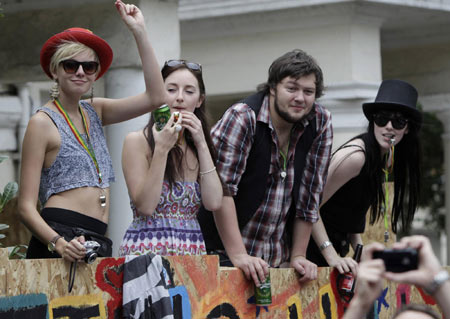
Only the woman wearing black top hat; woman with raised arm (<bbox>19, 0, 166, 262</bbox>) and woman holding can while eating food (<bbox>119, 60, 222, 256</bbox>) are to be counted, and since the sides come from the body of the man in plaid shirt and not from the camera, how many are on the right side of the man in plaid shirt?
2

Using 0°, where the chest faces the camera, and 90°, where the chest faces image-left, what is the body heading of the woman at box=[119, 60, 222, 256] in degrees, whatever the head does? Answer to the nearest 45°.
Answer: approximately 0°

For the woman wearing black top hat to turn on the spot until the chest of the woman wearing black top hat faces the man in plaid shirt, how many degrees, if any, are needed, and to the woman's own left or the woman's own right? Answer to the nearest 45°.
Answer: approximately 90° to the woman's own right
